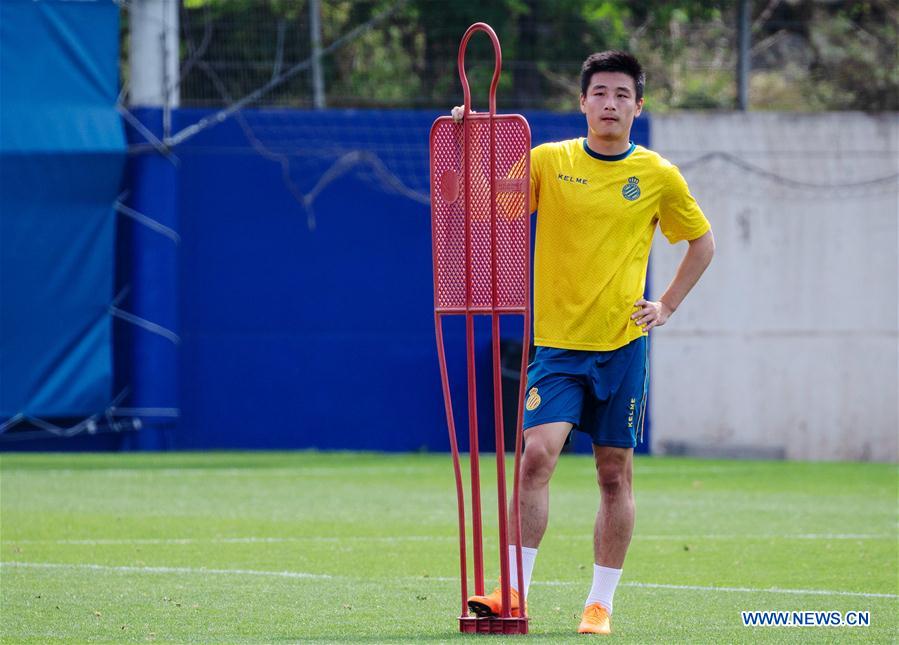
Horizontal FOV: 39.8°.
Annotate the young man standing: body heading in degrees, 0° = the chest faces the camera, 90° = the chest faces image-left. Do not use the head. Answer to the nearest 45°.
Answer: approximately 0°

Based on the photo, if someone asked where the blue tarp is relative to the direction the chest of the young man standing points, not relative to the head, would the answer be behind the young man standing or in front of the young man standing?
behind
